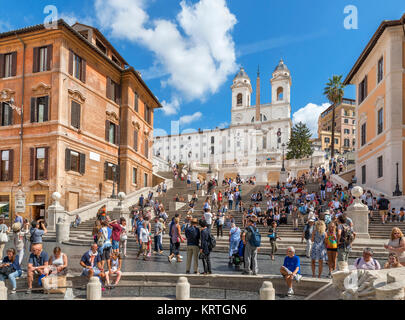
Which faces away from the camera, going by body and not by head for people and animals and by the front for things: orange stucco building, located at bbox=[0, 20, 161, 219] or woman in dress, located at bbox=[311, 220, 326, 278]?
the woman in dress

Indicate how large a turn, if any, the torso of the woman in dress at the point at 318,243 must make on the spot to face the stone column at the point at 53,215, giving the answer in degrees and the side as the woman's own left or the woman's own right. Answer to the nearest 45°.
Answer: approximately 45° to the woman's own left

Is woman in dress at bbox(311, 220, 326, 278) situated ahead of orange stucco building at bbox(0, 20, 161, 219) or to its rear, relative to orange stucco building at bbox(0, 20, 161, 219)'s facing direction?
ahead

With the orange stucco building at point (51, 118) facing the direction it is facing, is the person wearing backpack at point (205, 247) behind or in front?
in front

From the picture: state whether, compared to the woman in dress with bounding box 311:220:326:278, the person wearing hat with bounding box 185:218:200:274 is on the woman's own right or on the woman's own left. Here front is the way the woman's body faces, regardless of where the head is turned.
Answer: on the woman's own left

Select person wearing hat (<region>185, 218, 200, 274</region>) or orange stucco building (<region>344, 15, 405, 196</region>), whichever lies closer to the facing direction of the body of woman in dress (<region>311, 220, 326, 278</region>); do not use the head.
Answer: the orange stucco building

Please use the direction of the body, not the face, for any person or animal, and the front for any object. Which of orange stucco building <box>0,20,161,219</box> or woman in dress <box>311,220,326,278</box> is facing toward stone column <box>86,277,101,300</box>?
the orange stucco building
